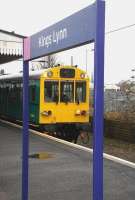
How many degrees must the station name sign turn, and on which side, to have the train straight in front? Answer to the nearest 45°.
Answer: approximately 135° to its right

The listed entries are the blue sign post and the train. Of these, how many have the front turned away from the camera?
0

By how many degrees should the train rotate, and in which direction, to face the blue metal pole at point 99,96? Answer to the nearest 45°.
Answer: approximately 45° to its right

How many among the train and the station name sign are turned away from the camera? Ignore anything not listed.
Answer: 0

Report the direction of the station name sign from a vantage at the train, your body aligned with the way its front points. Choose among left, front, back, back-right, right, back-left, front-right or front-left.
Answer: front-right

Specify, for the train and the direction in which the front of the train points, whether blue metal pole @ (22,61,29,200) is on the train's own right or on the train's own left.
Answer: on the train's own right

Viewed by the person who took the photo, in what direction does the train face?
facing the viewer and to the right of the viewer

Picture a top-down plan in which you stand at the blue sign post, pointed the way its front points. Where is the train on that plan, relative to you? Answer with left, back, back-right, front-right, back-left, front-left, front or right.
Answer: back-right

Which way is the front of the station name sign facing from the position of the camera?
facing the viewer and to the left of the viewer
